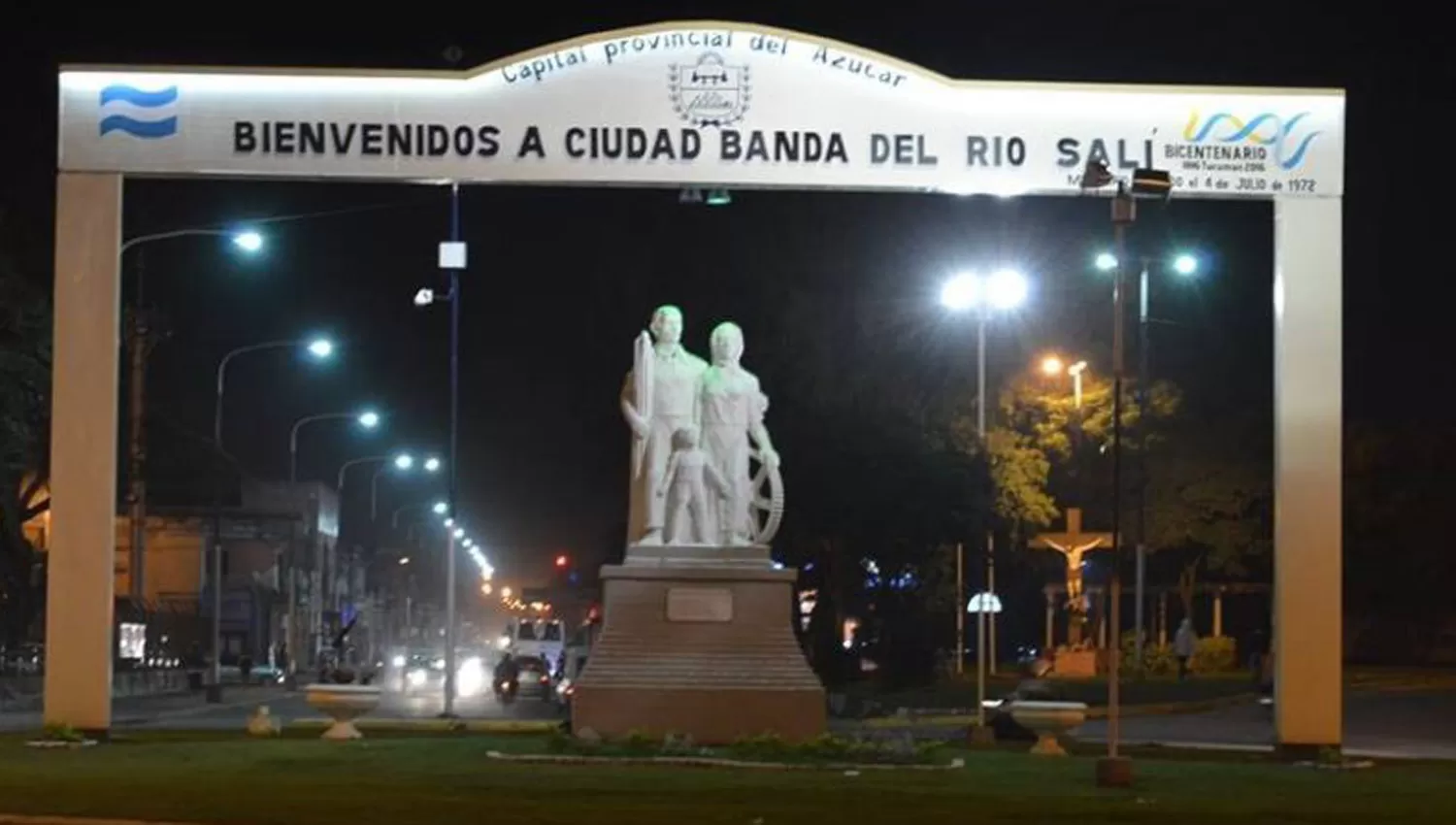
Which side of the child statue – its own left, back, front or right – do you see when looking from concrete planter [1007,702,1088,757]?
left

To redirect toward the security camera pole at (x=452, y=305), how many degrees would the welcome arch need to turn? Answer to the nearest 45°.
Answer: approximately 180°

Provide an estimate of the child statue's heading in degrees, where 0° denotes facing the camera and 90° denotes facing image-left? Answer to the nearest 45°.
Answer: approximately 0°

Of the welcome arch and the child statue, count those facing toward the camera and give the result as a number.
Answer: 2

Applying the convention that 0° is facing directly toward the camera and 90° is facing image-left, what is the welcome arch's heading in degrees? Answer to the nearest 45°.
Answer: approximately 0°
